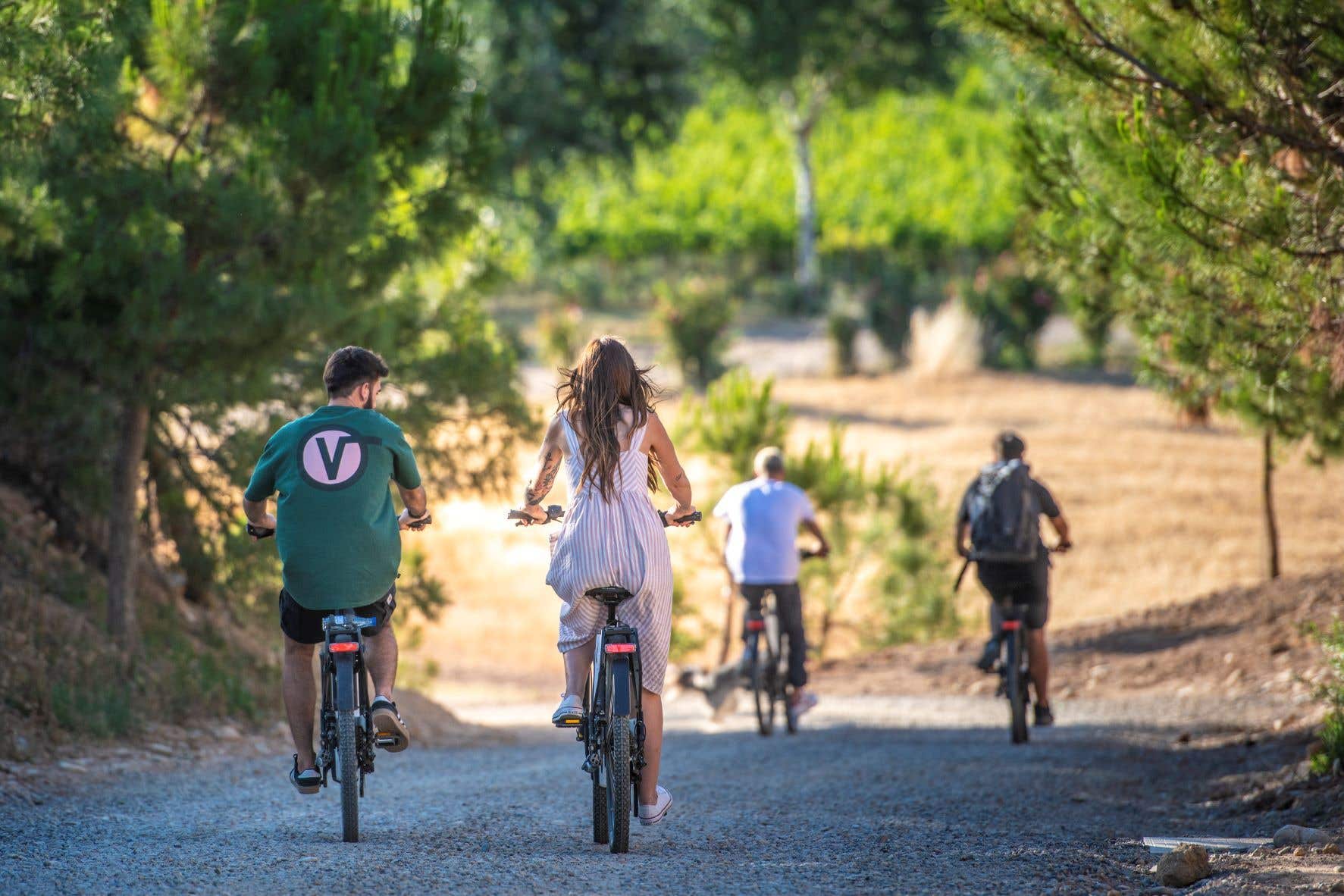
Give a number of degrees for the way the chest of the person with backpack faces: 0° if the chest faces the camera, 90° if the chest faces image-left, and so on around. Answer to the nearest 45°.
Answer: approximately 180°

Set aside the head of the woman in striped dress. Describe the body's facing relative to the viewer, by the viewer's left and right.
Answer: facing away from the viewer

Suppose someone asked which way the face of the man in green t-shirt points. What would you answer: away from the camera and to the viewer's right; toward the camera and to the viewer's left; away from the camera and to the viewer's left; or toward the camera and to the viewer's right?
away from the camera and to the viewer's right

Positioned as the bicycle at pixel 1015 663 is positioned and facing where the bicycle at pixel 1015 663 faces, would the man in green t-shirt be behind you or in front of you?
behind

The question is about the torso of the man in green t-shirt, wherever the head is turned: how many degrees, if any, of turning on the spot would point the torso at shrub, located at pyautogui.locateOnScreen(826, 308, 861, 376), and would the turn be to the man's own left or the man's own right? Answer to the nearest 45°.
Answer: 0° — they already face it

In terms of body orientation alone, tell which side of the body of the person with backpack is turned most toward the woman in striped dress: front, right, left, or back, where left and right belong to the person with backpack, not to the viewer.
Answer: back

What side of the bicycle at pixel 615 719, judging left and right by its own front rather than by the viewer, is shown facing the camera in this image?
back

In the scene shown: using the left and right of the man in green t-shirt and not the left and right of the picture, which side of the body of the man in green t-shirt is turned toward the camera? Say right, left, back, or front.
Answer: back

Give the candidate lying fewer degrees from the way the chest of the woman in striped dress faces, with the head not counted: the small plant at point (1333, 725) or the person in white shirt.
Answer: the person in white shirt

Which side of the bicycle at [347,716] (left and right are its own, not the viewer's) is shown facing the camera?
back

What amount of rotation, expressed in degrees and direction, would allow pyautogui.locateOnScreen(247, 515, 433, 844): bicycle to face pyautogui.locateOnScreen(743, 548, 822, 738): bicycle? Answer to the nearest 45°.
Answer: approximately 45° to its right

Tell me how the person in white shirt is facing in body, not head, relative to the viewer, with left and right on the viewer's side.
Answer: facing away from the viewer

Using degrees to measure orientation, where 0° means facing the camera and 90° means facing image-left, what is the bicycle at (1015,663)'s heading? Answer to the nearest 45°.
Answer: approximately 180°
